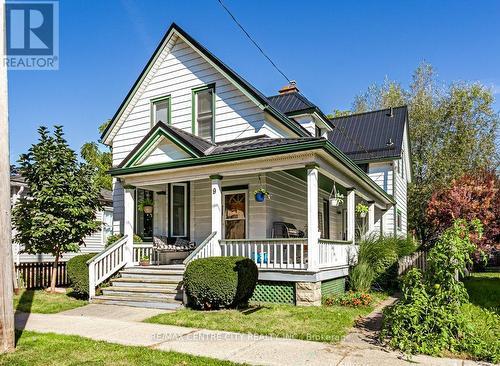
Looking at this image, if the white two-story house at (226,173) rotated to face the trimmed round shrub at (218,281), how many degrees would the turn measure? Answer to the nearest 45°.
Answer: approximately 45° to its left

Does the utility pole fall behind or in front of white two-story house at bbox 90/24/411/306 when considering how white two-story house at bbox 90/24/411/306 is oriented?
in front

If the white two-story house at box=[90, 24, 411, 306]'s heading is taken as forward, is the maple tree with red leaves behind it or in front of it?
behind

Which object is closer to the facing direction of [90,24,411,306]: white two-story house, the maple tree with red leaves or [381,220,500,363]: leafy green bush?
the leafy green bush

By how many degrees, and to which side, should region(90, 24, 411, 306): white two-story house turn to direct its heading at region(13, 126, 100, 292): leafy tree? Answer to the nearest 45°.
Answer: approximately 45° to its right

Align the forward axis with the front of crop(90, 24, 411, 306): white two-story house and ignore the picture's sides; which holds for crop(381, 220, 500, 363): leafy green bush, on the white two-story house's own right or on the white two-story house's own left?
on the white two-story house's own left

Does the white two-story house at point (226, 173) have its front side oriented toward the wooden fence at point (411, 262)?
no

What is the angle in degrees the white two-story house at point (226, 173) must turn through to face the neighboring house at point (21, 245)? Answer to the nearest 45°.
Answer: approximately 90° to its right

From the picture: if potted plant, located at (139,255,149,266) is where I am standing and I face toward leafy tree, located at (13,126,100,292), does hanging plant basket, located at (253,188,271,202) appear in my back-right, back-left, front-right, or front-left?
back-left

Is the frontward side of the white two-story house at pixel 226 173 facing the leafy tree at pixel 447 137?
no

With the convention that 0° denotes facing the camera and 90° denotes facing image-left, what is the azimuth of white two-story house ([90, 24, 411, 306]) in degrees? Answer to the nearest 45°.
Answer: approximately 45°

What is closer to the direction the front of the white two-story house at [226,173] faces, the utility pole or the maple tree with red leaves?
the utility pole
